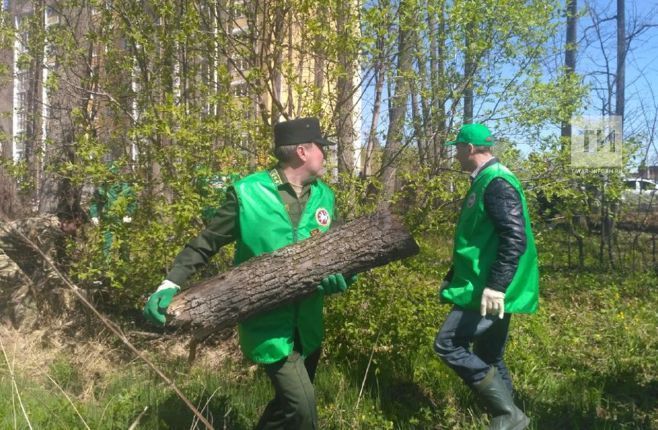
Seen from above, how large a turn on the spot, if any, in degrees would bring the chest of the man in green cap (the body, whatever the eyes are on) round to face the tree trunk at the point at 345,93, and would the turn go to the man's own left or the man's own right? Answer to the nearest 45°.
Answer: approximately 45° to the man's own right

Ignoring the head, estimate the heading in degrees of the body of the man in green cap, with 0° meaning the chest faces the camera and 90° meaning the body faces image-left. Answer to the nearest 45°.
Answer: approximately 90°

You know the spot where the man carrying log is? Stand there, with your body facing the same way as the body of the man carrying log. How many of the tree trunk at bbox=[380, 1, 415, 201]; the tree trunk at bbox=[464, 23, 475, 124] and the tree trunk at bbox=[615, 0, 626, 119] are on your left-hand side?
3

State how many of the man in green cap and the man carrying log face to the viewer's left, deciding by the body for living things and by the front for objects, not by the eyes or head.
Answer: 1

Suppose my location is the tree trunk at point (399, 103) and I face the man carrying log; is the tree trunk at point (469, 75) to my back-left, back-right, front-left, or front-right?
back-left

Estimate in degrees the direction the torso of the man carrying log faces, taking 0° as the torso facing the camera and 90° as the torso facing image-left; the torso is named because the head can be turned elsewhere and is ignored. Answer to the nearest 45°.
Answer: approximately 315°

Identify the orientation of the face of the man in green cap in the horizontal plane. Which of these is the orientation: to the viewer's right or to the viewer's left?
to the viewer's left

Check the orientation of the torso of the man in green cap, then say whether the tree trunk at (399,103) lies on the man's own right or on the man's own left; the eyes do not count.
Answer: on the man's own right

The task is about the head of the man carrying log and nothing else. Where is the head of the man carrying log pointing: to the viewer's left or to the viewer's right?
to the viewer's right

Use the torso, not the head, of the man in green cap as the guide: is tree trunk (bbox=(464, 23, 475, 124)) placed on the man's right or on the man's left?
on the man's right
